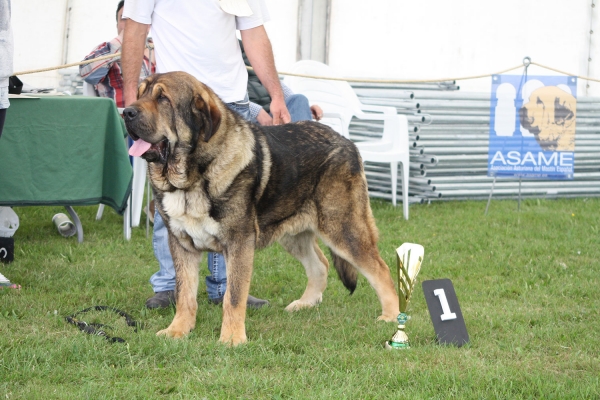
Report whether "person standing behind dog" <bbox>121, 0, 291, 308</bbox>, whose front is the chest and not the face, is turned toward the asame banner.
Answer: no

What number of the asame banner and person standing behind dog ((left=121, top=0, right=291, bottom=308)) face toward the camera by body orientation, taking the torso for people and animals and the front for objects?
2

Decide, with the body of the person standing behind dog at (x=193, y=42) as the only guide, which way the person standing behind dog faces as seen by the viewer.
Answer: toward the camera

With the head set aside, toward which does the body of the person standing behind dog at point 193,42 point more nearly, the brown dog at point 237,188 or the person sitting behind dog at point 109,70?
the brown dog

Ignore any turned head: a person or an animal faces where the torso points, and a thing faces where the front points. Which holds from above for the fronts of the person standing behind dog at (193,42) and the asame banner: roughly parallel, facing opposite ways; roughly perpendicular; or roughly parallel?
roughly parallel

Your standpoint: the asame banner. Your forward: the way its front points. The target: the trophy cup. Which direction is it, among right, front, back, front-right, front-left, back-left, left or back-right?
front

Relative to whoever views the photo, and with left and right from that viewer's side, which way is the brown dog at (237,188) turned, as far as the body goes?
facing the viewer and to the left of the viewer

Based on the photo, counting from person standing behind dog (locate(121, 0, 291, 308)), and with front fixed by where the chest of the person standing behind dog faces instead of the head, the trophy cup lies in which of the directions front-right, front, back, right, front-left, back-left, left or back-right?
front-left

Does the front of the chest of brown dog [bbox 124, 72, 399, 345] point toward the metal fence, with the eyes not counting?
no

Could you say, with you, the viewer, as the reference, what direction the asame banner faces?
facing the viewer

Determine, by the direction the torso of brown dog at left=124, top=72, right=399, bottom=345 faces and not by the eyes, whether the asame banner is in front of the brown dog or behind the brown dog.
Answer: behind
